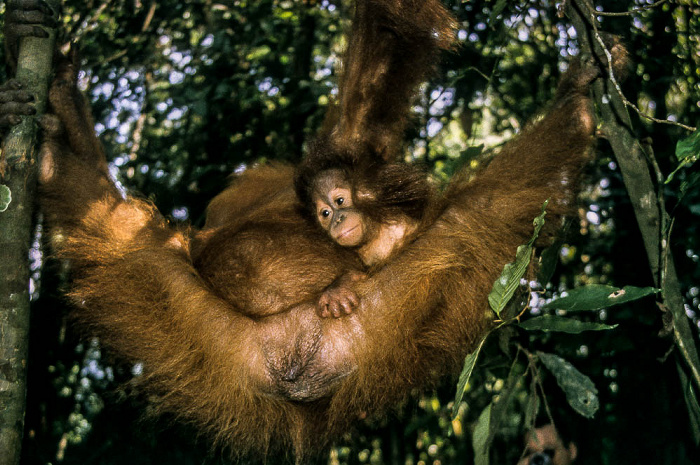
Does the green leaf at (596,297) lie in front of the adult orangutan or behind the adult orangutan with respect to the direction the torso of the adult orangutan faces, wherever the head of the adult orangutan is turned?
in front

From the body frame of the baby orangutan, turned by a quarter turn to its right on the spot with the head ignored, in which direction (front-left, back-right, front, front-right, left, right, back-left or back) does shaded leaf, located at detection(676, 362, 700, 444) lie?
back

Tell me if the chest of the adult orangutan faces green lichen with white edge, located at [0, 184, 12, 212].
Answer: no

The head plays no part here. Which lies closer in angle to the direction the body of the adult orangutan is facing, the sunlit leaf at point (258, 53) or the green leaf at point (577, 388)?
the green leaf

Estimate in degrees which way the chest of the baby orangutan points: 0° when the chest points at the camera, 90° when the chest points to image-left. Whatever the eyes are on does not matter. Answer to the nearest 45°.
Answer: approximately 45°

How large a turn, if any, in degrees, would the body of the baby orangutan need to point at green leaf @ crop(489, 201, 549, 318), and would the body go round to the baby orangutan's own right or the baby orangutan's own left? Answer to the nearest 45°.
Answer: approximately 45° to the baby orangutan's own left

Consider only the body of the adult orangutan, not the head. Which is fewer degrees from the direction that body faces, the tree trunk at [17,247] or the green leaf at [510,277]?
the green leaf

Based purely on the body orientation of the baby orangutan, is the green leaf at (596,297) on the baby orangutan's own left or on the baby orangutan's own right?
on the baby orangutan's own left

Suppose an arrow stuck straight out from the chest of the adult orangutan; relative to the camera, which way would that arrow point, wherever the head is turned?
toward the camera

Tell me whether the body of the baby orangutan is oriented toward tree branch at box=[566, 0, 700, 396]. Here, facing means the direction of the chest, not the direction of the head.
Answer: no

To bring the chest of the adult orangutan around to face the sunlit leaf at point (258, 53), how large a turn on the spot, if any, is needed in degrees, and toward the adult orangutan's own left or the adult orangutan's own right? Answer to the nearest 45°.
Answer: approximately 180°

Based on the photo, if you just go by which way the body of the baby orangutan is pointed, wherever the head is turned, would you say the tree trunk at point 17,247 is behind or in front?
in front
